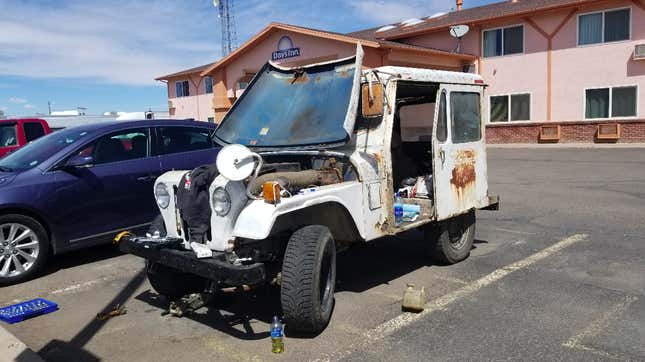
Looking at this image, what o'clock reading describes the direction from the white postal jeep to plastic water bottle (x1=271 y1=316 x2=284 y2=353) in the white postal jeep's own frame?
The plastic water bottle is roughly at 11 o'clock from the white postal jeep.

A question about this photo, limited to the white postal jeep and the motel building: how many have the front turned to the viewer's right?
0

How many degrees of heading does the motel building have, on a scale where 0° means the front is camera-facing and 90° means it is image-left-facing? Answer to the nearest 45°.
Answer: approximately 45°

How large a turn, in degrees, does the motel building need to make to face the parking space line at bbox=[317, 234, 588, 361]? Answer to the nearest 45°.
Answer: approximately 45° to its left

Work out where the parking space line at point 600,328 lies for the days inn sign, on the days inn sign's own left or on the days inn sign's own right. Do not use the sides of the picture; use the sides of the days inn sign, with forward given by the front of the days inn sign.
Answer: on the days inn sign's own left

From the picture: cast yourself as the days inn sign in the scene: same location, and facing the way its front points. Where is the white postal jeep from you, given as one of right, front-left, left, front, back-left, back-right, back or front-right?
front-left

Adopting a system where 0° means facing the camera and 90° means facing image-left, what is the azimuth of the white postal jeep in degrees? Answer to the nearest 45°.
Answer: approximately 45°

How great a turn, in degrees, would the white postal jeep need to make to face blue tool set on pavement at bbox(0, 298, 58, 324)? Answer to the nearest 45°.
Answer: approximately 45° to its right

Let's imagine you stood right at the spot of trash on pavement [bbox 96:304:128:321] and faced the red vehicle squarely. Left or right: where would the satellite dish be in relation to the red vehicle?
right

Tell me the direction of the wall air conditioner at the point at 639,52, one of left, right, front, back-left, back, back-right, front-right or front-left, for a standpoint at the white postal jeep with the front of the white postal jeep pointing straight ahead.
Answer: back

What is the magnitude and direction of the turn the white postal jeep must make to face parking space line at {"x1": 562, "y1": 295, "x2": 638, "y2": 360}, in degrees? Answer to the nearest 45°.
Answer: approximately 90° to its left

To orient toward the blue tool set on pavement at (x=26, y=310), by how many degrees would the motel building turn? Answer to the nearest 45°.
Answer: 0° — it already faces it

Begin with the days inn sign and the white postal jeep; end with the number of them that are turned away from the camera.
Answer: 0

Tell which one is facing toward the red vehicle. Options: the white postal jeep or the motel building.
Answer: the motel building

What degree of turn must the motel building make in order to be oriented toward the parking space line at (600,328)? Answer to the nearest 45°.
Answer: approximately 45° to its left
